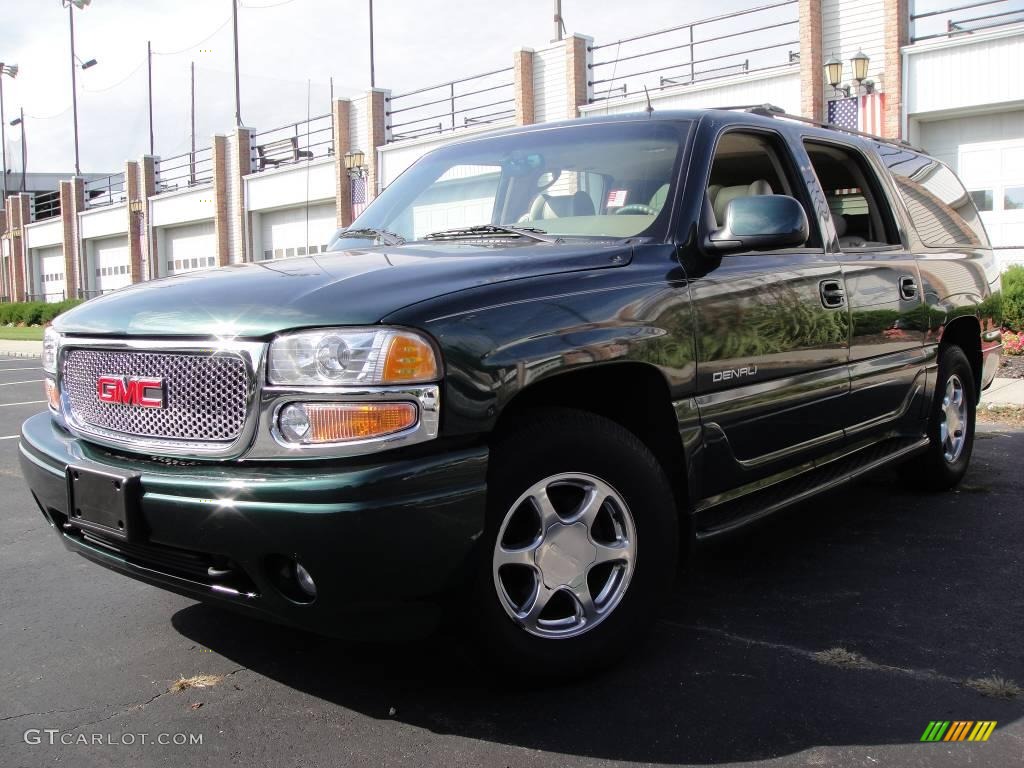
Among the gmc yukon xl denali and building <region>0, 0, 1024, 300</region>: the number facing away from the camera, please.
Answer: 0

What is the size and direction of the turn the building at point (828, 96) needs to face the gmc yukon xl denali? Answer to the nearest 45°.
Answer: approximately 45° to its left

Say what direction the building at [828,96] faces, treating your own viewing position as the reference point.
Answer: facing the viewer and to the left of the viewer

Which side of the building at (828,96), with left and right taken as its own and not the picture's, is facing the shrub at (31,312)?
right

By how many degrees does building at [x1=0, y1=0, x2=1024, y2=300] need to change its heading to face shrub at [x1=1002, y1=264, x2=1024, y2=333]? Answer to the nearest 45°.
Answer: approximately 45° to its left

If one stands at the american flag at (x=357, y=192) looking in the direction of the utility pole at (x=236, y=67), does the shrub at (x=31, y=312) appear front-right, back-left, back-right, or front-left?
front-left

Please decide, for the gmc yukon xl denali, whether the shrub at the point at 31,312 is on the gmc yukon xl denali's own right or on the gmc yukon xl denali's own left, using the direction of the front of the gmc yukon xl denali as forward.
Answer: on the gmc yukon xl denali's own right

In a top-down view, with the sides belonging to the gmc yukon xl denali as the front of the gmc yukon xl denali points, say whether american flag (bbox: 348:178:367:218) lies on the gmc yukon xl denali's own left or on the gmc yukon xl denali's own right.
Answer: on the gmc yukon xl denali's own right

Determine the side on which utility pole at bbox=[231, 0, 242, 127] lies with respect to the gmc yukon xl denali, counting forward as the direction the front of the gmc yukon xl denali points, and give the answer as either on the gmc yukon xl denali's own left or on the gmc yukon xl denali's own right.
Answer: on the gmc yukon xl denali's own right

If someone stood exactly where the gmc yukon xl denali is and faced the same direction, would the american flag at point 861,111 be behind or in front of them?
behind
